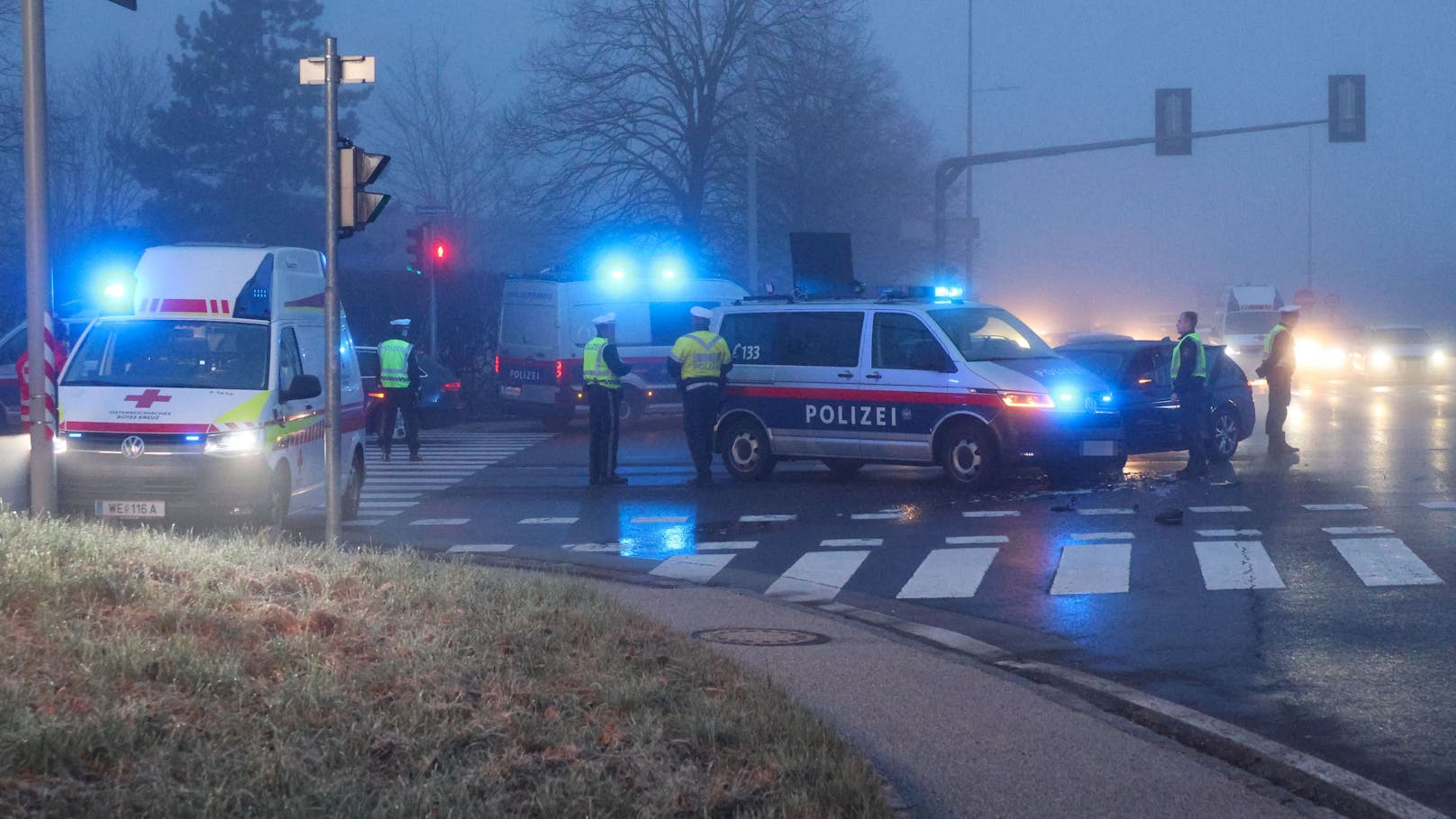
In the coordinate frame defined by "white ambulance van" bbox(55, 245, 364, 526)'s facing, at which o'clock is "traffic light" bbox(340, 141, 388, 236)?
The traffic light is roughly at 10 o'clock from the white ambulance van.

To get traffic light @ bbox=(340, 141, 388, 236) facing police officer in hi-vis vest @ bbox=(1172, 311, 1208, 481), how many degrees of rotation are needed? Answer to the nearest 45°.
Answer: approximately 45° to its left

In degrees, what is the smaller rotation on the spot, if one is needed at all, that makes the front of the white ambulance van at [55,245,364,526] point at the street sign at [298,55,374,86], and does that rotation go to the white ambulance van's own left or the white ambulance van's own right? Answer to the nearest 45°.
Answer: approximately 45° to the white ambulance van's own left

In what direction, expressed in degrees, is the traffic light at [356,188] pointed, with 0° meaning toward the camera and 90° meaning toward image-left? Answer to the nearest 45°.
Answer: approximately 270°

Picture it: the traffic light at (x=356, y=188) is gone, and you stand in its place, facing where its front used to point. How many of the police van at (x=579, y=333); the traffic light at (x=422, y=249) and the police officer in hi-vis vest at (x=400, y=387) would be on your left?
3

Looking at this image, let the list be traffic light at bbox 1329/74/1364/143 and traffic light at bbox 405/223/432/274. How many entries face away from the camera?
1

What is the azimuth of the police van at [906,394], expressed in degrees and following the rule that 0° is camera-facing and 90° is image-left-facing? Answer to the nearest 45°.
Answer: approximately 315°

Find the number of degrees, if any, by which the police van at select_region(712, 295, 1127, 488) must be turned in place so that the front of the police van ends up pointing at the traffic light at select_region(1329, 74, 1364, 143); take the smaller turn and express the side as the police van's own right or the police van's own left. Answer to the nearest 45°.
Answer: approximately 90° to the police van's own left
